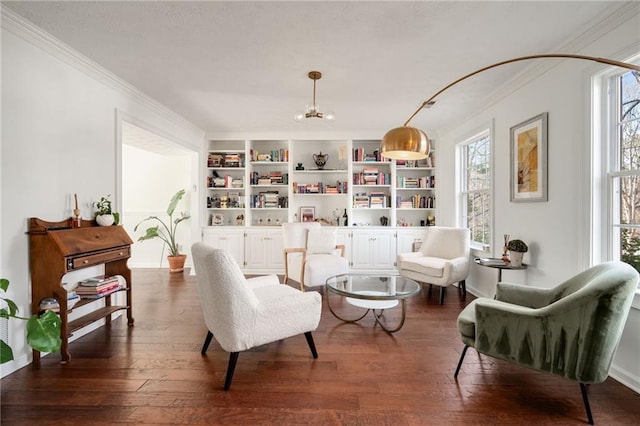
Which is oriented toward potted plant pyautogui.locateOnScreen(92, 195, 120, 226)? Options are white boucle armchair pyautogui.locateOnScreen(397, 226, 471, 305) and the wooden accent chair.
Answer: the white boucle armchair

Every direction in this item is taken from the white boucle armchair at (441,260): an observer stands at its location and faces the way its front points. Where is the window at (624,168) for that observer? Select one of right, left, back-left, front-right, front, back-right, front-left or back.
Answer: left

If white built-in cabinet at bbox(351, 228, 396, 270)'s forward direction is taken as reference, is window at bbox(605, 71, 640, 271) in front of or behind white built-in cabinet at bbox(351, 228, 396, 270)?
in front

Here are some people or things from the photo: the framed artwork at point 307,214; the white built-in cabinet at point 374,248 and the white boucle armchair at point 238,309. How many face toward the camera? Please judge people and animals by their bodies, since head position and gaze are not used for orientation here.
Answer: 2

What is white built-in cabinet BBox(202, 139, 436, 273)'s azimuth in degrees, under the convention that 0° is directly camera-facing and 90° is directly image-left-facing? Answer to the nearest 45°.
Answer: approximately 0°

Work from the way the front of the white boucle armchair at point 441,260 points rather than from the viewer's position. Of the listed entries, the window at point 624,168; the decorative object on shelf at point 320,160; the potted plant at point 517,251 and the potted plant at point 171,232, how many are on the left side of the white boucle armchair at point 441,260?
2

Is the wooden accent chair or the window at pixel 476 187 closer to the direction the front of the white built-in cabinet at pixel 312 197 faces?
the wooden accent chair

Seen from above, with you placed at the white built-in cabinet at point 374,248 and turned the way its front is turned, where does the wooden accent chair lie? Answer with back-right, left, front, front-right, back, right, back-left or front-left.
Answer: front-right

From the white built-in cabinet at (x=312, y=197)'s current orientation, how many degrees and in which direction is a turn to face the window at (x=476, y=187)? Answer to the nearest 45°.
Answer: approximately 45° to its left

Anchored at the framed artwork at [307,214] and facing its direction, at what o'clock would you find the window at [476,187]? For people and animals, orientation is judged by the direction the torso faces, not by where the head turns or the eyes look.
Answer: The window is roughly at 10 o'clock from the framed artwork.

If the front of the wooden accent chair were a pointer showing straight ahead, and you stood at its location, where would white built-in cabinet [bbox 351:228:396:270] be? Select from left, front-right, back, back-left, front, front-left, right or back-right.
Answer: left

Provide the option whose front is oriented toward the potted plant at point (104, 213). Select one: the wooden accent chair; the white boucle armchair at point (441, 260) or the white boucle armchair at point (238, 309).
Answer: the white boucle armchair at point (441, 260)

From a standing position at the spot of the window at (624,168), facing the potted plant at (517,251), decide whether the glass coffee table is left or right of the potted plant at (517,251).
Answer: left

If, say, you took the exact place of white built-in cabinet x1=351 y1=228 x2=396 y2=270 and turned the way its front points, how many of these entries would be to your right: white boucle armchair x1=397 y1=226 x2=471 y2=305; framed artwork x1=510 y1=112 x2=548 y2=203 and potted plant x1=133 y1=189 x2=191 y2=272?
1

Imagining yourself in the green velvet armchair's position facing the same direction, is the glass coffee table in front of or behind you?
in front
